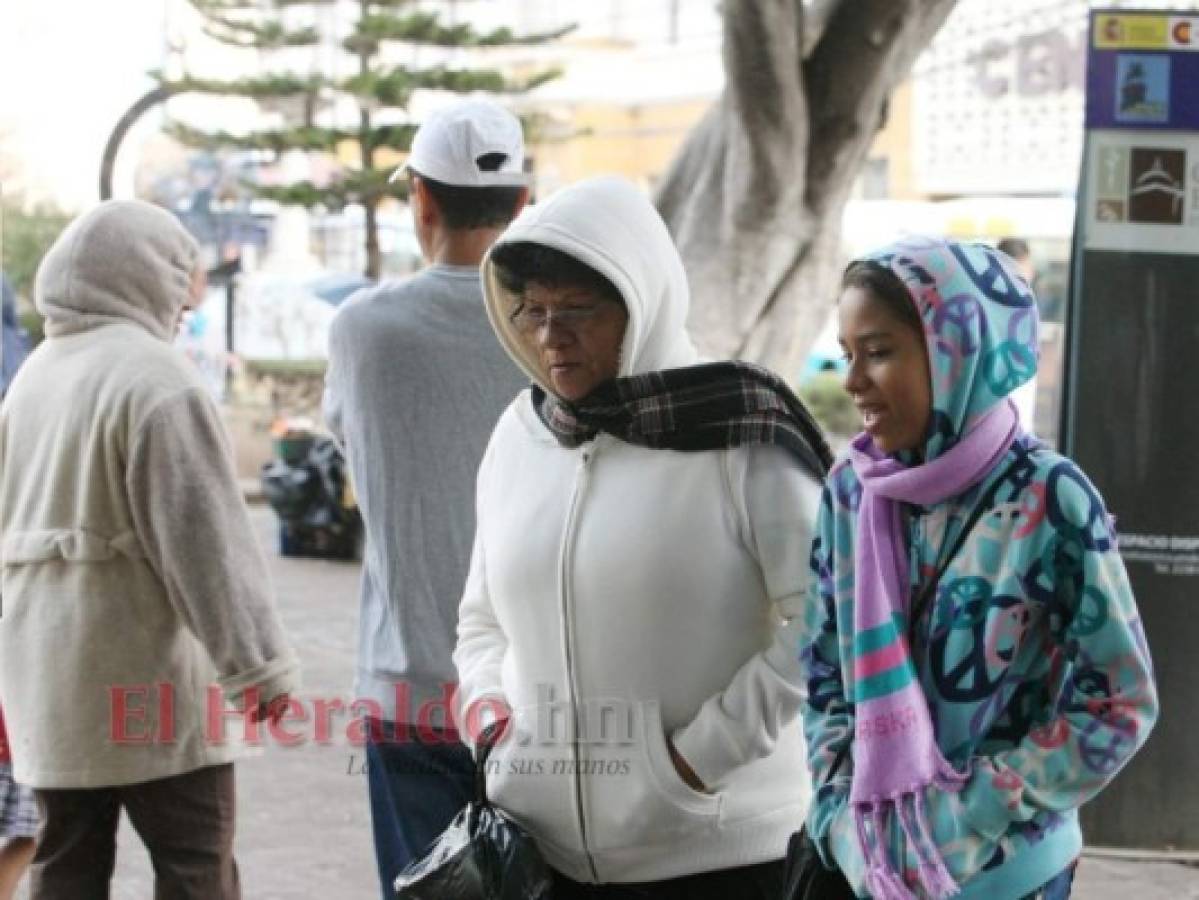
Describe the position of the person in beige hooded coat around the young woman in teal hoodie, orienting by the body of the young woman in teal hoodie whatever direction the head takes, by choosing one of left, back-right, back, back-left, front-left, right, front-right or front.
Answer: right

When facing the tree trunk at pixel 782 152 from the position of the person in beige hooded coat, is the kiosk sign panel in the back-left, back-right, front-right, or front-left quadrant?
front-right

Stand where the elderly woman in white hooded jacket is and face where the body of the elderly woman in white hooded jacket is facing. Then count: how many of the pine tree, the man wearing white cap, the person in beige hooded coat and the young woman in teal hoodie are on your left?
1

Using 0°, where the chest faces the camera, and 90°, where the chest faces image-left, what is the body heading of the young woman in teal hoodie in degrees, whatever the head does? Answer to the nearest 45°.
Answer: approximately 45°

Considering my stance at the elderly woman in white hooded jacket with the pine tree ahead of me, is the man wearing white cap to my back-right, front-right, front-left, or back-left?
front-left

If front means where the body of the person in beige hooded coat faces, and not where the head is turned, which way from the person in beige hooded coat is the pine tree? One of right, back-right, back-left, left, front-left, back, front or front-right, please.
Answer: front-left

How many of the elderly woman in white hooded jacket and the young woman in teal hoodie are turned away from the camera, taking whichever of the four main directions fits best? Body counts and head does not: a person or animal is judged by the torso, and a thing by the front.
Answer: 0

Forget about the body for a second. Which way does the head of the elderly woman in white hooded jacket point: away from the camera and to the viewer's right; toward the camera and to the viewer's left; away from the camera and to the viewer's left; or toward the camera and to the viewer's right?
toward the camera and to the viewer's left

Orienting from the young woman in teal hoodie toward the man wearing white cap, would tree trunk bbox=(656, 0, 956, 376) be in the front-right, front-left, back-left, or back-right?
front-right

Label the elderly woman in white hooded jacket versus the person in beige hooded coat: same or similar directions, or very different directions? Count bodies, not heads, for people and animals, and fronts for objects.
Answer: very different directions

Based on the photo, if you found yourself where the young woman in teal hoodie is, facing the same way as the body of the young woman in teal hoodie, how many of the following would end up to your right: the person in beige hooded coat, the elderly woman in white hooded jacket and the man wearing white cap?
3

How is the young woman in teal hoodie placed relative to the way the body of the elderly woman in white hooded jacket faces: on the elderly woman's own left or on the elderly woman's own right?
on the elderly woman's own left

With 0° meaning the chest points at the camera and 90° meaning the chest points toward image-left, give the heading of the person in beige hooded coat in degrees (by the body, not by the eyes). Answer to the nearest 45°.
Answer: approximately 225°

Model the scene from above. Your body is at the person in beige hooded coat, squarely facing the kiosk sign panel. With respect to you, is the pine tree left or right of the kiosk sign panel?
left

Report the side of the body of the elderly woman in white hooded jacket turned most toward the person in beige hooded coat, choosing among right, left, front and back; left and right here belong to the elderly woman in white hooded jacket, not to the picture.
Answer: right

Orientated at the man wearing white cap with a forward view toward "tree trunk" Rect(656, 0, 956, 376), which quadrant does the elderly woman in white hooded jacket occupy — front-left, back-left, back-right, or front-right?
back-right

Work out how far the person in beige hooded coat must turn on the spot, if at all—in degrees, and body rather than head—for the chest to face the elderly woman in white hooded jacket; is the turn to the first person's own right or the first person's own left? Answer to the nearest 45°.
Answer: approximately 90° to the first person's own right
